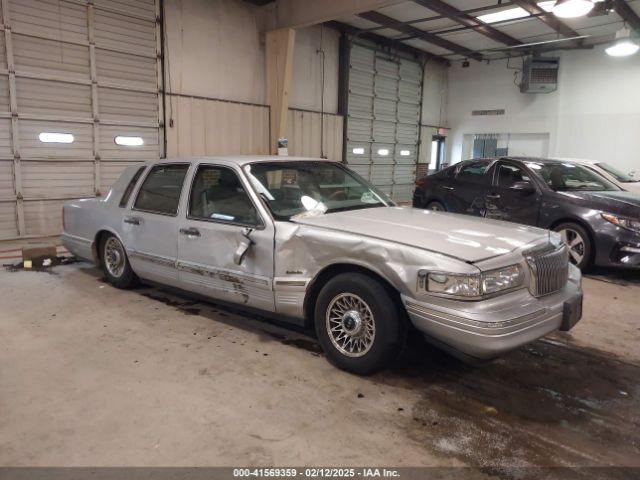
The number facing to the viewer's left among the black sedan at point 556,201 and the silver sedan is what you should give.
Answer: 0

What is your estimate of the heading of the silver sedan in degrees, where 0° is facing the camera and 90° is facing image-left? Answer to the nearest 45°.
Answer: approximately 315°

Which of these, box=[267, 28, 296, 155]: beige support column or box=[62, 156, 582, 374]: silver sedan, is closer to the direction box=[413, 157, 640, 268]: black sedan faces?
the silver sedan

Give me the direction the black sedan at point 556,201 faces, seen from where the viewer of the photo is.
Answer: facing the viewer and to the right of the viewer

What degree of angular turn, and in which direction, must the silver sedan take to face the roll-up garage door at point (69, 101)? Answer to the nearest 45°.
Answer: approximately 180°

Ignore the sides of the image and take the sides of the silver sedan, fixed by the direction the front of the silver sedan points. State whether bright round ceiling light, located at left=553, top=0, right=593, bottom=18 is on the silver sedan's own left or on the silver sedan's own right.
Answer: on the silver sedan's own left

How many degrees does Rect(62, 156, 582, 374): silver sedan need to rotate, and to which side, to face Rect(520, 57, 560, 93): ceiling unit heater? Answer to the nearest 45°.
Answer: approximately 90° to its left

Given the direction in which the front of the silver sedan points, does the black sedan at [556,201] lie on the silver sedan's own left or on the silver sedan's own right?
on the silver sedan's own left

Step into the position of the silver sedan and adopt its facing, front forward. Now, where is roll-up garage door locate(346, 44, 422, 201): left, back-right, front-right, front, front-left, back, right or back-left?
back-left

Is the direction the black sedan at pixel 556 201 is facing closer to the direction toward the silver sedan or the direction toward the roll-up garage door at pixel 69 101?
the silver sedan

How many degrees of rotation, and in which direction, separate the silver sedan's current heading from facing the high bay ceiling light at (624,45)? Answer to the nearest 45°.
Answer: approximately 90° to its left

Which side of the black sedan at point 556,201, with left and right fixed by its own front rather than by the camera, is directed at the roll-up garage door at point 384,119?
back
